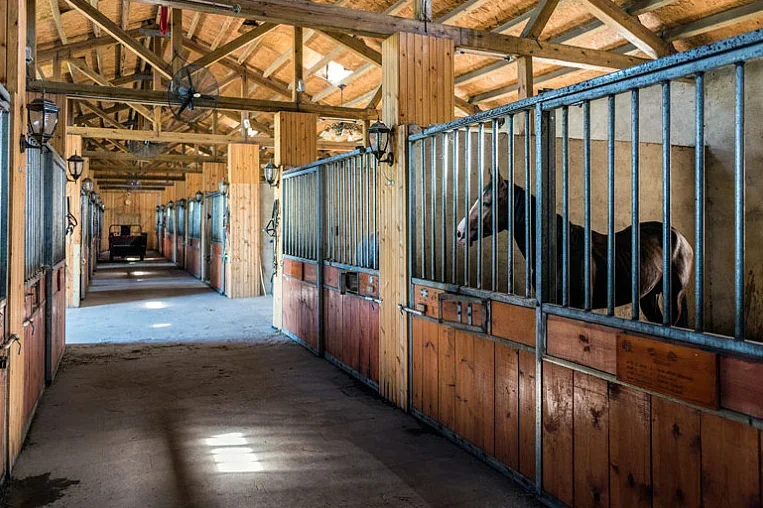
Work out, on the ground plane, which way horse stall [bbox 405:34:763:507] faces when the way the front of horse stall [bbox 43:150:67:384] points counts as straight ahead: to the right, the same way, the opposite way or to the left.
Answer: the opposite way

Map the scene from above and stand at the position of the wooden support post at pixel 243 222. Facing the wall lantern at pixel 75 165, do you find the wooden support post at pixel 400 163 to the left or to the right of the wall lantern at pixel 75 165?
left

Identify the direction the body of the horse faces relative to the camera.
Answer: to the viewer's left

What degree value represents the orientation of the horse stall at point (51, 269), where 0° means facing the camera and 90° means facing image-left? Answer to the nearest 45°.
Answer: approximately 270°

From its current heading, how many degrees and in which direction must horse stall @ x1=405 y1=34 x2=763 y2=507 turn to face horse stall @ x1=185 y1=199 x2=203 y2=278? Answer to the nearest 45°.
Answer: approximately 90° to its right

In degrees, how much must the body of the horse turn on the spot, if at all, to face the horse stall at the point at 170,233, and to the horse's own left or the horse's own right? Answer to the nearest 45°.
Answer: approximately 45° to the horse's own right
